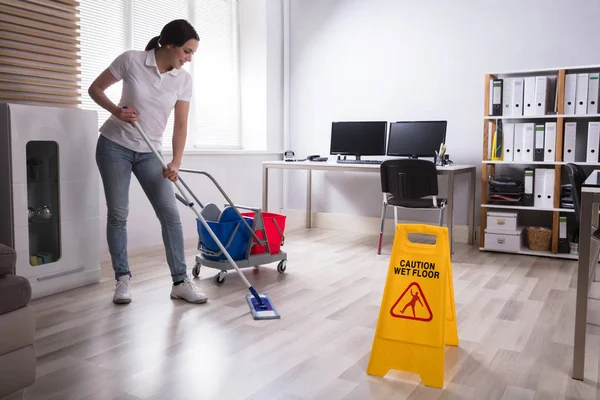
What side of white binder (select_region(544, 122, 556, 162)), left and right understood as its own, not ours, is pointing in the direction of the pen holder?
right

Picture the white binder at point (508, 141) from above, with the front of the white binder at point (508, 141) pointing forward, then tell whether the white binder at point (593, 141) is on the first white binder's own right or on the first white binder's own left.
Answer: on the first white binder's own left

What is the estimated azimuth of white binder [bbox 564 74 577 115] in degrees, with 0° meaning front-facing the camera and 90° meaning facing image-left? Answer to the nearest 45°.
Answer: approximately 0°
